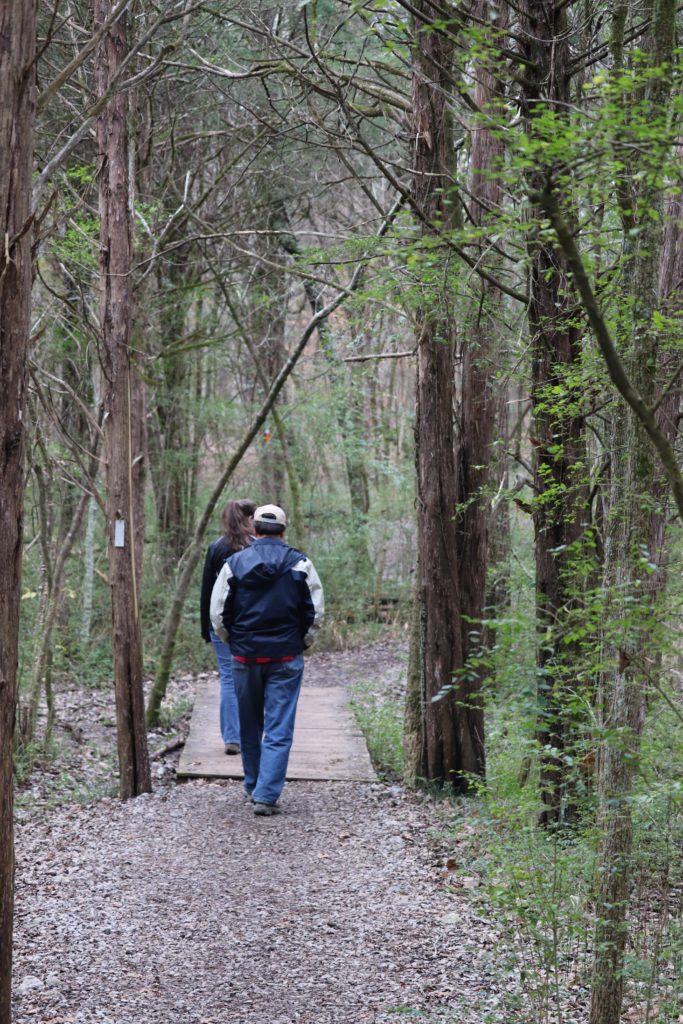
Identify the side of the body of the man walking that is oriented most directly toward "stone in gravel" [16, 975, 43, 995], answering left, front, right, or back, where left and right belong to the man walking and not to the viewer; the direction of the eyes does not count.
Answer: back

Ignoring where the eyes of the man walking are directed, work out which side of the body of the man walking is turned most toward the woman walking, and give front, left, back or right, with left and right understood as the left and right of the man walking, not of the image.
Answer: front

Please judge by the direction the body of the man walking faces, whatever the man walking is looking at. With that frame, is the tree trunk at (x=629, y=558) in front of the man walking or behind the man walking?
behind

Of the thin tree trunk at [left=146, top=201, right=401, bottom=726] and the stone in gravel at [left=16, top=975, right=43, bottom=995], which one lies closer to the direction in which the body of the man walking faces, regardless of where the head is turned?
the thin tree trunk

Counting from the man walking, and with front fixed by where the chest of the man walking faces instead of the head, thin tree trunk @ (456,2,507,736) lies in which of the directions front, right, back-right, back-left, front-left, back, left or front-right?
right

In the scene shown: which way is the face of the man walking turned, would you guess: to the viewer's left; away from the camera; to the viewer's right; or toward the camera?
away from the camera

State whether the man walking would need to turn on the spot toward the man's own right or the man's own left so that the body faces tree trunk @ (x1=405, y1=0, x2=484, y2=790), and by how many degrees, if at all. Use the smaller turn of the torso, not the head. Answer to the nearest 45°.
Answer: approximately 90° to the man's own right

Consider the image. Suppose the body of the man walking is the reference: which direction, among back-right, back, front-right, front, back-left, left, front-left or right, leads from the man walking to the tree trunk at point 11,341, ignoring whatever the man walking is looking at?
back

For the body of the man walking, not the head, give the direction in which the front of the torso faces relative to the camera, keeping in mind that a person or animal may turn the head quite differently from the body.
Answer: away from the camera
